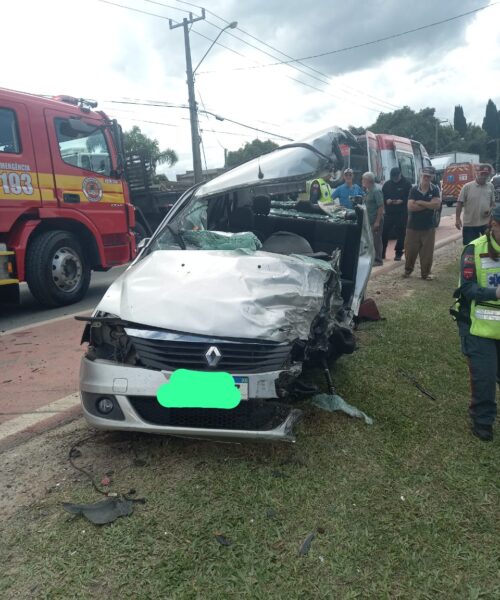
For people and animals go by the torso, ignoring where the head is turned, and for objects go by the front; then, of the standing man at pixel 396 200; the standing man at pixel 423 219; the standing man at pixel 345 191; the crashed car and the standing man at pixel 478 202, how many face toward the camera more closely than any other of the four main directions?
5

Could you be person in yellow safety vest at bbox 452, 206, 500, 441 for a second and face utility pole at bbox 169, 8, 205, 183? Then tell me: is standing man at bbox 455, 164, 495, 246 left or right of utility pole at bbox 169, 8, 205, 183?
right

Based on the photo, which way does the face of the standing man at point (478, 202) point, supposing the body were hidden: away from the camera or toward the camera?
toward the camera

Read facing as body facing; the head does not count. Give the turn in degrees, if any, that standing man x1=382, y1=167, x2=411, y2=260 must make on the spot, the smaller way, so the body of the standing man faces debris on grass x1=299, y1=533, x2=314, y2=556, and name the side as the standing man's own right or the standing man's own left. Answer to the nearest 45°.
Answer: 0° — they already face it

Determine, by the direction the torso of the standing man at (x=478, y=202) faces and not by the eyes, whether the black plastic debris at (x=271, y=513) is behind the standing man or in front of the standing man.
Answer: in front

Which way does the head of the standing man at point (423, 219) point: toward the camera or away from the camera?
toward the camera

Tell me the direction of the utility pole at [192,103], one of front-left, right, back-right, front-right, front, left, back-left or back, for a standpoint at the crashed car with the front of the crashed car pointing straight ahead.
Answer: back

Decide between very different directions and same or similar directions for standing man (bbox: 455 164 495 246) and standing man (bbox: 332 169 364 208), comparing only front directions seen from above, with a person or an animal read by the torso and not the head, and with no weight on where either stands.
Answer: same or similar directions

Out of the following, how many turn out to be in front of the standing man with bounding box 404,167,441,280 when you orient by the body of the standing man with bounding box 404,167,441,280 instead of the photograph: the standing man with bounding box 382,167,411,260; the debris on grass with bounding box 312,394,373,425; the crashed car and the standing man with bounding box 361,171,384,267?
2

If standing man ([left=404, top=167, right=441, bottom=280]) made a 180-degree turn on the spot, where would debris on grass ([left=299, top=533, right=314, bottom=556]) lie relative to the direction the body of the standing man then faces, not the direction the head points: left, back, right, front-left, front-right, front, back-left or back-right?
back

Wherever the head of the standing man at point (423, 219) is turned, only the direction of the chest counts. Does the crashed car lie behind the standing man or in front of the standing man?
in front

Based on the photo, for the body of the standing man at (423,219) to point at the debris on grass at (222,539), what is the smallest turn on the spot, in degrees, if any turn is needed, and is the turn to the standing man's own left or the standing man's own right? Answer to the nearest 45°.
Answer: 0° — they already face it

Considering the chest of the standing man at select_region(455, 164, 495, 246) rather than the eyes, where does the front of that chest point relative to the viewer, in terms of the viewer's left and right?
facing the viewer

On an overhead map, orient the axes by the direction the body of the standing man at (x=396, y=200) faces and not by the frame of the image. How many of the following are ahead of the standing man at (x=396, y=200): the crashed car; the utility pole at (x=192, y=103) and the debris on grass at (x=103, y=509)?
2

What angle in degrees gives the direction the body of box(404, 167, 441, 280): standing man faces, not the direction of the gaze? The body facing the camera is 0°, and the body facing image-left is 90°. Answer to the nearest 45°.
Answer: approximately 0°

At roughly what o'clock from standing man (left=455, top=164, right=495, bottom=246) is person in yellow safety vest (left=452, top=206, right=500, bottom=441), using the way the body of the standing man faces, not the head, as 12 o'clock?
The person in yellow safety vest is roughly at 12 o'clock from the standing man.

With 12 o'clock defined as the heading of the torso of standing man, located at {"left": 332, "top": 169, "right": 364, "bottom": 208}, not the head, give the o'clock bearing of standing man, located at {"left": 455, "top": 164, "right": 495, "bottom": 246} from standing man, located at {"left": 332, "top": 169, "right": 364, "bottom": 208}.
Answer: standing man, located at {"left": 455, "top": 164, "right": 495, "bottom": 246} is roughly at 10 o'clock from standing man, located at {"left": 332, "top": 169, "right": 364, "bottom": 208}.
